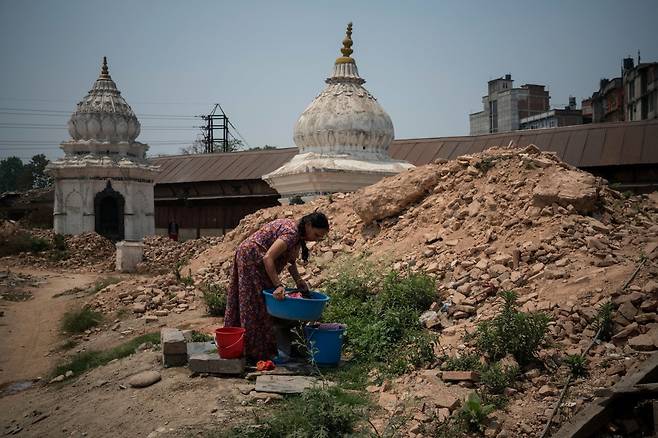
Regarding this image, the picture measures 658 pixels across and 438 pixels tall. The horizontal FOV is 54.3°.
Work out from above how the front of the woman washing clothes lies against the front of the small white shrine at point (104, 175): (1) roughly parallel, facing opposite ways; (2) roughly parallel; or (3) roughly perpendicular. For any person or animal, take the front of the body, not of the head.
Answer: roughly perpendicular

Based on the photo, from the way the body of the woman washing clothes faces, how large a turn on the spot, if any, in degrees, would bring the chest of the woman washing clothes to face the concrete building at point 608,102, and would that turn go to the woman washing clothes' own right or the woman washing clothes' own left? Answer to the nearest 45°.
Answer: approximately 45° to the woman washing clothes' own left

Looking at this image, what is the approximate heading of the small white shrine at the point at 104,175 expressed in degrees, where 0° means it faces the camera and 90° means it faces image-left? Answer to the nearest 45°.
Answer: approximately 0°

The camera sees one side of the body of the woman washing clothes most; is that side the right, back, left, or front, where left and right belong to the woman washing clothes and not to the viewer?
right

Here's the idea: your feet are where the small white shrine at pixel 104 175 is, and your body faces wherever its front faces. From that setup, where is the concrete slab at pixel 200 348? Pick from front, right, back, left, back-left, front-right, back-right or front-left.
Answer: front

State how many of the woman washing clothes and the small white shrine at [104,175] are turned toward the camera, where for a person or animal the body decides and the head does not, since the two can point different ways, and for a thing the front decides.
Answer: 1

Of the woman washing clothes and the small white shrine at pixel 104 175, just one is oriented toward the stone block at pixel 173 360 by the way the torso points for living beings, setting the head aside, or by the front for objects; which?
the small white shrine

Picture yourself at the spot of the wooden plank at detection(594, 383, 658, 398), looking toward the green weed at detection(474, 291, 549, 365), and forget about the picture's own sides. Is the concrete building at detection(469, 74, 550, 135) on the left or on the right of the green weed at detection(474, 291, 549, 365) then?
right

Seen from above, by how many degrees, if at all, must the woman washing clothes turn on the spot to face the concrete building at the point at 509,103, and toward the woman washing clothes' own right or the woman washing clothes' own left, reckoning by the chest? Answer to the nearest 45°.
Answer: approximately 45° to the woman washing clothes' own left

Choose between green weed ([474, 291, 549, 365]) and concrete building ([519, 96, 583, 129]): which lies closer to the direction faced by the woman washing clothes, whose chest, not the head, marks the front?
the green weed

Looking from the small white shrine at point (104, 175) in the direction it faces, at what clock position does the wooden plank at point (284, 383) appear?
The wooden plank is roughly at 12 o'clock from the small white shrine.

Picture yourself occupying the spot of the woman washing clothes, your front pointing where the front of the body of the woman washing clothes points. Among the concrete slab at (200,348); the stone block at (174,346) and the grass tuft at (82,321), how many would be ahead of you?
0

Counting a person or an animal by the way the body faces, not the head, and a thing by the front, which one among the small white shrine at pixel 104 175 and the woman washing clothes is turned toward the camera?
the small white shrine

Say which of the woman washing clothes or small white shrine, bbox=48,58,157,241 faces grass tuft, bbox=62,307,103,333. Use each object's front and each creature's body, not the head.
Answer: the small white shrine

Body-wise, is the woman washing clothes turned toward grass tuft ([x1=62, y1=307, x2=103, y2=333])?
no

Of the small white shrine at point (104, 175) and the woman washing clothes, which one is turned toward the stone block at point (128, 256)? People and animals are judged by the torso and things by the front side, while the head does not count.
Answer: the small white shrine

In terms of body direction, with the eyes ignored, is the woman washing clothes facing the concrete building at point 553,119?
no

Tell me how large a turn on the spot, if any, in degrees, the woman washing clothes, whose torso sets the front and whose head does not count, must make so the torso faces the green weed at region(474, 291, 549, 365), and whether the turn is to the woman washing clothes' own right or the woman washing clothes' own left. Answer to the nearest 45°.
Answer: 0° — they already face it

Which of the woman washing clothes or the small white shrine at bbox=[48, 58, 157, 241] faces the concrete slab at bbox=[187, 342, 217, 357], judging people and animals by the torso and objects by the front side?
the small white shrine

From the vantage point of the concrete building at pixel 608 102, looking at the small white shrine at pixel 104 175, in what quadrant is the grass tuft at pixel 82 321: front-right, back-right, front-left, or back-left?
front-left
